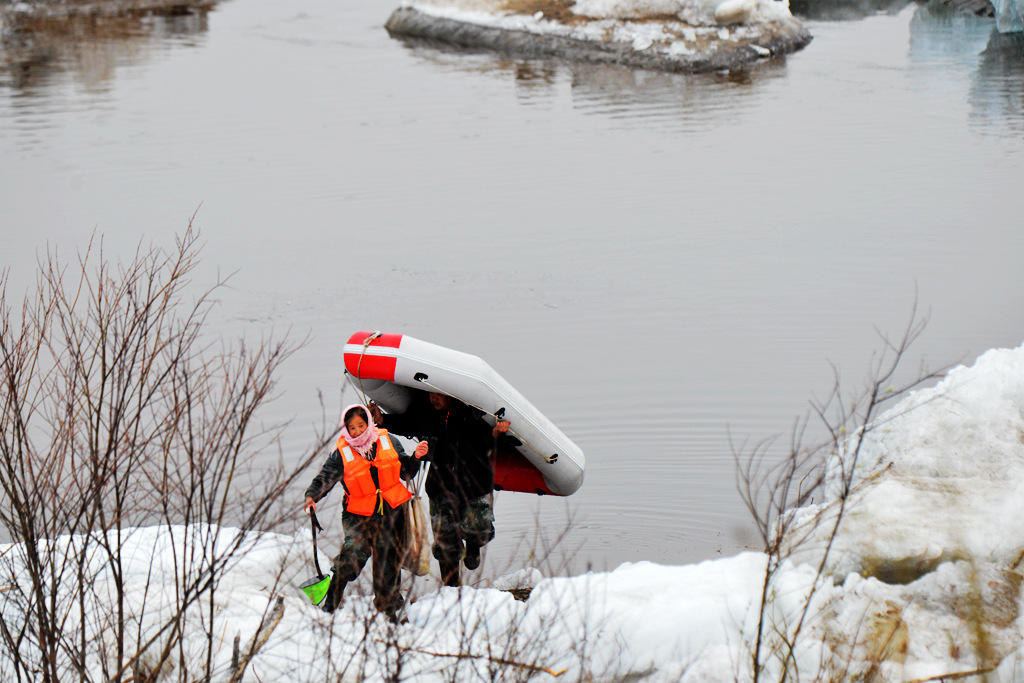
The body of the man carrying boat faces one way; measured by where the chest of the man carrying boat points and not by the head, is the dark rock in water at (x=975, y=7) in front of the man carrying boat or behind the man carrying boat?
behind

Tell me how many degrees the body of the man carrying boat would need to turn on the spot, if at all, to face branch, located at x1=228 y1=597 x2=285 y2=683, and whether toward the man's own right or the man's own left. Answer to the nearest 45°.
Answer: approximately 45° to the man's own right

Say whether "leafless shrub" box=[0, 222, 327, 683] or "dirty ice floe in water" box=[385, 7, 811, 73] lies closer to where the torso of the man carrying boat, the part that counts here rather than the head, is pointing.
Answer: the leafless shrub

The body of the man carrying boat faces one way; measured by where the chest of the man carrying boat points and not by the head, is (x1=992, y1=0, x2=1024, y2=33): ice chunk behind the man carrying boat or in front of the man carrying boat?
behind

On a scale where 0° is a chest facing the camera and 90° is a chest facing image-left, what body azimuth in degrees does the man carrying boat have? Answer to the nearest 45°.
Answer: approximately 0°

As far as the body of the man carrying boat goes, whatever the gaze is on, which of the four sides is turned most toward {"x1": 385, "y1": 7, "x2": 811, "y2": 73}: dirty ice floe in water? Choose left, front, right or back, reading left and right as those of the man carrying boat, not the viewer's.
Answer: back
